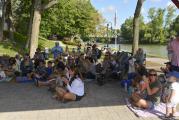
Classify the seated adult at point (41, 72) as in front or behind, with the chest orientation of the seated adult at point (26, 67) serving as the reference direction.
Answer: in front

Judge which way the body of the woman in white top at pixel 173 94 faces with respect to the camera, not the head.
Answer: to the viewer's left

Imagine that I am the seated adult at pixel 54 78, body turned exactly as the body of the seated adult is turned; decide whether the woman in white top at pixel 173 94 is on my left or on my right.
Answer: on my left

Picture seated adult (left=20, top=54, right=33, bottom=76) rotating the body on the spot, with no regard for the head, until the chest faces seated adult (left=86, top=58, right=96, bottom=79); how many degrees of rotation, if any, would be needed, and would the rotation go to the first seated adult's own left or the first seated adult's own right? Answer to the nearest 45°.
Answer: approximately 90° to the first seated adult's own left

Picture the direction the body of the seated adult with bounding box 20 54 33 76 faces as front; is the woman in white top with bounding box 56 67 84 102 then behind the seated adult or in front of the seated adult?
in front
